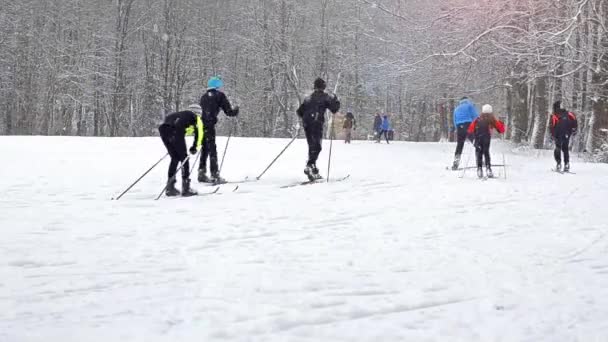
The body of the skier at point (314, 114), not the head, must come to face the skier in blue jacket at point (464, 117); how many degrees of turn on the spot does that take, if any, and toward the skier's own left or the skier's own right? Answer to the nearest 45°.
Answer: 0° — they already face them

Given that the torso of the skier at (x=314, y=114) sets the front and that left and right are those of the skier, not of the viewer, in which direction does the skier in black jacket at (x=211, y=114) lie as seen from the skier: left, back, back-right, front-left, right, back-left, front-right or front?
back-left

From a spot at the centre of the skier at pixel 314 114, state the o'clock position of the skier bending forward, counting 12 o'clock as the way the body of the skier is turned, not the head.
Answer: The skier bending forward is roughly at 6 o'clock from the skier.

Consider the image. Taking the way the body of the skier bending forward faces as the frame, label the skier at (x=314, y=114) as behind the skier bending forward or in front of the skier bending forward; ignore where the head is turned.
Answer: in front

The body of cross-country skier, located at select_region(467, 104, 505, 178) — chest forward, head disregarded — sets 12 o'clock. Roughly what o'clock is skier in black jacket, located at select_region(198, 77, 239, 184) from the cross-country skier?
The skier in black jacket is roughly at 8 o'clock from the cross-country skier.

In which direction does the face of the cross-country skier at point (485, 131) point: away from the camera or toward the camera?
away from the camera

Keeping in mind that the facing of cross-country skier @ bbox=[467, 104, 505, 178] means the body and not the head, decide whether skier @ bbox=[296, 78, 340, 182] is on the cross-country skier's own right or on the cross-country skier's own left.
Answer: on the cross-country skier's own left

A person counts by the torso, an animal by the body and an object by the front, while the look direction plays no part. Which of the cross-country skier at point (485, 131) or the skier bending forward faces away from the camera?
the cross-country skier

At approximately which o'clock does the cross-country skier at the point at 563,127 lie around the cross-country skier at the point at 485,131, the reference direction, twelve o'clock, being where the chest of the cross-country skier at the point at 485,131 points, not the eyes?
the cross-country skier at the point at 563,127 is roughly at 1 o'clock from the cross-country skier at the point at 485,131.

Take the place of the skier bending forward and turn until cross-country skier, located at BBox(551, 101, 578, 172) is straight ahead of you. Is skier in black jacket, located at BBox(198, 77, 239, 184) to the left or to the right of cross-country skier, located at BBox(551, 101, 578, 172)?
left

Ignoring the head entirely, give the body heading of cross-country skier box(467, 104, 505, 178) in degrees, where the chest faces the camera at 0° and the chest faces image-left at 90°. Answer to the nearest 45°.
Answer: approximately 180°

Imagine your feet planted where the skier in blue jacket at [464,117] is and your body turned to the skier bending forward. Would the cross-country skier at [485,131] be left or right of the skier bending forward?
left

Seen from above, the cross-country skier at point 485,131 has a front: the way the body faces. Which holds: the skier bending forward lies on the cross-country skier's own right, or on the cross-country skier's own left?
on the cross-country skier's own left

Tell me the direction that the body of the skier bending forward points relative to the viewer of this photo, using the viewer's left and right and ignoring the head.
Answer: facing to the right of the viewer

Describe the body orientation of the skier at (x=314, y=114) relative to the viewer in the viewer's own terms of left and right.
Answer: facing away from the viewer and to the right of the viewer
